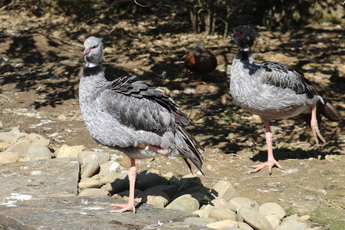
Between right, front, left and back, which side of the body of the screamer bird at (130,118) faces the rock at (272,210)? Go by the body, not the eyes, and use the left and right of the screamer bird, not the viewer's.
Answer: back

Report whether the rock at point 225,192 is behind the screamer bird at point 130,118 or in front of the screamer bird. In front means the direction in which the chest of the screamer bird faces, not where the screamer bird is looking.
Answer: behind

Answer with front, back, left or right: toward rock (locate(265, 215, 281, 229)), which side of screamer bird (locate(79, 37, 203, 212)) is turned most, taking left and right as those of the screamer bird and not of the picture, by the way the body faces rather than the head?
back

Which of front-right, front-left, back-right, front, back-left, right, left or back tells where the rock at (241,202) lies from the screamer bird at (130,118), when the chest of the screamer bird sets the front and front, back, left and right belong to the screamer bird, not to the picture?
back

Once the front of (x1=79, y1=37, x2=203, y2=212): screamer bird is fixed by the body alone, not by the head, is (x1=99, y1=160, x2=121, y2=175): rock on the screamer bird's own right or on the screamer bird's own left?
on the screamer bird's own right

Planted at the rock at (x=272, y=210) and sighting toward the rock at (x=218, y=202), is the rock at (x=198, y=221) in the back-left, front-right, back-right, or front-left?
front-left

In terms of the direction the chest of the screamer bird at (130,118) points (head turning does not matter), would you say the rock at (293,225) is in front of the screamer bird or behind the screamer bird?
behind

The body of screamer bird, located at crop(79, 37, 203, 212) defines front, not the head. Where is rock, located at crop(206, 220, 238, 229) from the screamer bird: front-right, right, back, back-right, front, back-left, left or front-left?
back-left

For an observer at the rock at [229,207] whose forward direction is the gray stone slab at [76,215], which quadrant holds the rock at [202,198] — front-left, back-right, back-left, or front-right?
front-right

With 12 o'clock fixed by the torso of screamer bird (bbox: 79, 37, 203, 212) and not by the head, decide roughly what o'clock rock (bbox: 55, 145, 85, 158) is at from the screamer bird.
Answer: The rock is roughly at 2 o'clock from the screamer bird.

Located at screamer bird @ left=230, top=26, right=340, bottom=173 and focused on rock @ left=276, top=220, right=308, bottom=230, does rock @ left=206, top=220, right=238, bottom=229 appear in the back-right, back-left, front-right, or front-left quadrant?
front-right

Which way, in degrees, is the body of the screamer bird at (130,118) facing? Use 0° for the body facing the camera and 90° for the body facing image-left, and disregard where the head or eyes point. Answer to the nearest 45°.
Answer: approximately 90°

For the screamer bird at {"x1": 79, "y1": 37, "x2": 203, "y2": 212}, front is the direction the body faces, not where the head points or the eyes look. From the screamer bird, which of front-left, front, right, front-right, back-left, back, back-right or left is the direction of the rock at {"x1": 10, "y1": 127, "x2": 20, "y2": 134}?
front-right

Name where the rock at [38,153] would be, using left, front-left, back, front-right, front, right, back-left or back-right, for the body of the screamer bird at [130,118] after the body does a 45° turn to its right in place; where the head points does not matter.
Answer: front

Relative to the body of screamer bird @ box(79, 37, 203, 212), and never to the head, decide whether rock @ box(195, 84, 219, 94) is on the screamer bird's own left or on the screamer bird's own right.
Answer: on the screamer bird's own right

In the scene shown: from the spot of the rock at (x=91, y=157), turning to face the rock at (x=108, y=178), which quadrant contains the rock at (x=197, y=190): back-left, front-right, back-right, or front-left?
front-left
